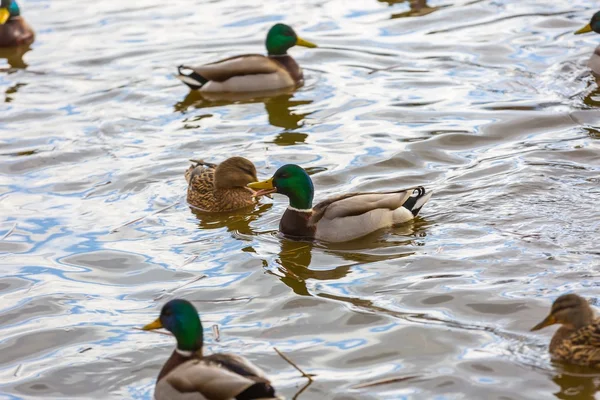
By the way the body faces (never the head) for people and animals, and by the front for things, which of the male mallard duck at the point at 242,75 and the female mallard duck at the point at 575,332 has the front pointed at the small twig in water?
the female mallard duck

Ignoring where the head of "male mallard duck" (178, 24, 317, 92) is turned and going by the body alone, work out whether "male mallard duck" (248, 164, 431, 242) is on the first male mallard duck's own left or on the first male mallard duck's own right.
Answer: on the first male mallard duck's own right

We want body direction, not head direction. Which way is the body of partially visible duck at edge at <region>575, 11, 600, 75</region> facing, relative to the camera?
to the viewer's left

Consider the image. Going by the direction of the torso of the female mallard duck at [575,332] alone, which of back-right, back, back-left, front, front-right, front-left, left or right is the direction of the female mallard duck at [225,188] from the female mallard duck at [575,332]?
front-right

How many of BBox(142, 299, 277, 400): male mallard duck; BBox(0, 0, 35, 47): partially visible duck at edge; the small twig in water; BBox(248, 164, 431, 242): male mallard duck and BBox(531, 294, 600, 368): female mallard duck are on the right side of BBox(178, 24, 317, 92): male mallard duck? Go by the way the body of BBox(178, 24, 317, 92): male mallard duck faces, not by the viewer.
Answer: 4

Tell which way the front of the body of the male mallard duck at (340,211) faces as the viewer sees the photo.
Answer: to the viewer's left

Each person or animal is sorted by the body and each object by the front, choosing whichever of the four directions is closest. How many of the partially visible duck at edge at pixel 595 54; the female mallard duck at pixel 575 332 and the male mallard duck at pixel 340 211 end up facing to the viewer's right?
0

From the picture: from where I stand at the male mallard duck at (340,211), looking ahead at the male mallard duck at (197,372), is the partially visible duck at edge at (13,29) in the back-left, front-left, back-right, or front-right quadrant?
back-right

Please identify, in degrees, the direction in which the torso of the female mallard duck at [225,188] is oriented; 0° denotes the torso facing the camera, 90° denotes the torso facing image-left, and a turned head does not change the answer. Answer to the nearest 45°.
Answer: approximately 315°

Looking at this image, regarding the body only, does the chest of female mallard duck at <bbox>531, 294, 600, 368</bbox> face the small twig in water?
yes

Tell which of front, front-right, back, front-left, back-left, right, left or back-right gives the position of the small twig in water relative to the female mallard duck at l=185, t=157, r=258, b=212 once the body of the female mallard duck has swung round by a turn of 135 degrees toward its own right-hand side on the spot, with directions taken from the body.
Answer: left

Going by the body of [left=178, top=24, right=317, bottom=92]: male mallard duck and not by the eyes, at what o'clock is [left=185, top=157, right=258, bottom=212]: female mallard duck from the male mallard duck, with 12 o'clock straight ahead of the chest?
The female mallard duck is roughly at 3 o'clock from the male mallard duck.

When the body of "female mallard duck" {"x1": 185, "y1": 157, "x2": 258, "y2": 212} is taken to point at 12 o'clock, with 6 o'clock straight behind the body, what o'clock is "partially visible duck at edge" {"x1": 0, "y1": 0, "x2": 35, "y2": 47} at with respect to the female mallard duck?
The partially visible duck at edge is roughly at 7 o'clock from the female mallard duck.

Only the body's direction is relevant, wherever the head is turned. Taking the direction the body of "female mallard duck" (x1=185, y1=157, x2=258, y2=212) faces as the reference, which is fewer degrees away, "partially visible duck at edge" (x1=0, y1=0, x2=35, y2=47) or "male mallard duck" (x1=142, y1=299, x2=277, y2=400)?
the male mallard duck

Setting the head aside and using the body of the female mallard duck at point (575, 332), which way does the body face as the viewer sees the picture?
to the viewer's left

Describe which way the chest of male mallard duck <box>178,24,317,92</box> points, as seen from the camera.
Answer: to the viewer's right

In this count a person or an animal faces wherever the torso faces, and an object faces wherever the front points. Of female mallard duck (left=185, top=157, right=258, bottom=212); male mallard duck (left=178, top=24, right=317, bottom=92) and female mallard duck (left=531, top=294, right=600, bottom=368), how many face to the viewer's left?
1

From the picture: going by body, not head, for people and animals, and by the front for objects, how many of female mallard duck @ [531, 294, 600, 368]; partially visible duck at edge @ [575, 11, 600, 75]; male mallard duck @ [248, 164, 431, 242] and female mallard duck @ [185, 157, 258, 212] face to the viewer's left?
3

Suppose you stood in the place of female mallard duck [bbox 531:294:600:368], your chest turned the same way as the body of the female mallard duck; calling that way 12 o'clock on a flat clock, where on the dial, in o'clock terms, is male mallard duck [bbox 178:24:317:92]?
The male mallard duck is roughly at 2 o'clock from the female mallard duck.
